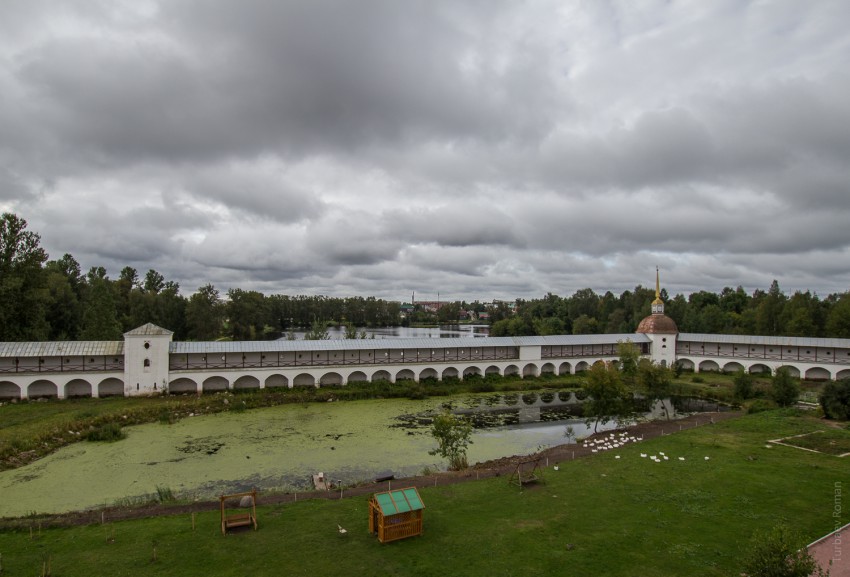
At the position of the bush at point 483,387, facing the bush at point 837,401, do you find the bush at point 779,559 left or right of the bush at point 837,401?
right

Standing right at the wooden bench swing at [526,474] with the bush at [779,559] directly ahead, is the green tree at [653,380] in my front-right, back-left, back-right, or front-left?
back-left
